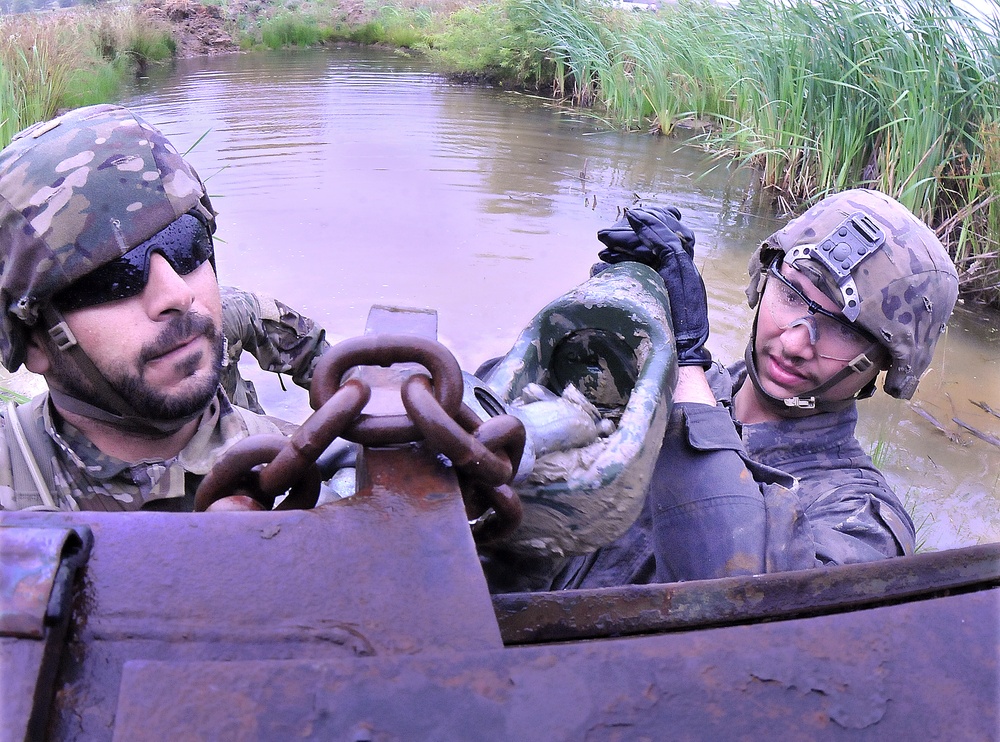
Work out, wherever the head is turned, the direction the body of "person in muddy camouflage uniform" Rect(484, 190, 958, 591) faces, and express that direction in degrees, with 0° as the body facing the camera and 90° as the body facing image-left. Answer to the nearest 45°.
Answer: approximately 45°

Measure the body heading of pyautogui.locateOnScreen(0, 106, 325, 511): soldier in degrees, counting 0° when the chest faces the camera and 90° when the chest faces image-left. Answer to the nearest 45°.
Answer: approximately 315°
